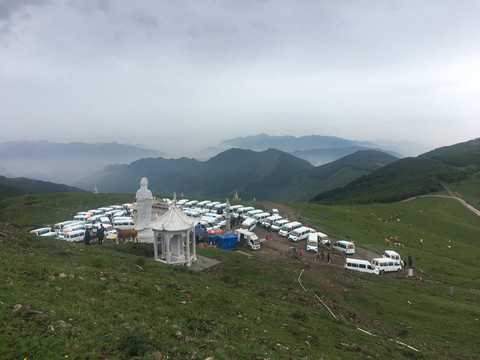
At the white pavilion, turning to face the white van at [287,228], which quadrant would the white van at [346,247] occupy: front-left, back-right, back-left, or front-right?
front-right

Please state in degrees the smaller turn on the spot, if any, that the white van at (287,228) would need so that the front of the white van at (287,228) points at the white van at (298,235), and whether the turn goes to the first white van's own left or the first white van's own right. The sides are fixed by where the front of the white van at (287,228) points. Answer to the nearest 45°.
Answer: approximately 90° to the first white van's own left

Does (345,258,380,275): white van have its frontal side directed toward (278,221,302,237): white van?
no

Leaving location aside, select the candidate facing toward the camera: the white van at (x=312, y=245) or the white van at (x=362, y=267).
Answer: the white van at (x=312, y=245)

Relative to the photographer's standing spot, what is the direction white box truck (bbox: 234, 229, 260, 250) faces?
facing the viewer and to the right of the viewer

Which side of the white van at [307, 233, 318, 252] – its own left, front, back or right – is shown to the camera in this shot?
front

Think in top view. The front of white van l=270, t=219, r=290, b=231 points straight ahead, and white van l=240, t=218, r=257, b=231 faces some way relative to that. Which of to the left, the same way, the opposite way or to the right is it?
the same way

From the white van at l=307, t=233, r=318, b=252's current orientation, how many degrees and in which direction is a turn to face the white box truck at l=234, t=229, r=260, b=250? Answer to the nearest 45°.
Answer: approximately 90° to its right

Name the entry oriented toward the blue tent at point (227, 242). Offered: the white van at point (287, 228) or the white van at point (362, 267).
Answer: the white van at point (287, 228)

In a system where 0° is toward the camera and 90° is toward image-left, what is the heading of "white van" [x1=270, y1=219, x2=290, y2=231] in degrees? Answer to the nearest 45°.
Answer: approximately 45°

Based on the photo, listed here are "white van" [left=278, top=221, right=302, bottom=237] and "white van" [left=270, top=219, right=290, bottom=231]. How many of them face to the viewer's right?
0

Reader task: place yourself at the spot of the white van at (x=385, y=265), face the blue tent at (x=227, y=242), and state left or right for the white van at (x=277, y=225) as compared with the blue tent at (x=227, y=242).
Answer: right

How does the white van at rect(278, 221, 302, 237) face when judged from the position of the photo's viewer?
facing the viewer and to the left of the viewer

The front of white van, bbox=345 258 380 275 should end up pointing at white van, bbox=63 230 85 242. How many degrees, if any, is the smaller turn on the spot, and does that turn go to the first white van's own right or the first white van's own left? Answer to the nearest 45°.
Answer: approximately 180°

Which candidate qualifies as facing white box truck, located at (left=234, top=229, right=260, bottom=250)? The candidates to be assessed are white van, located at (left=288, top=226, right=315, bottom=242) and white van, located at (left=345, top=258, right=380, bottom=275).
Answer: white van, located at (left=288, top=226, right=315, bottom=242)

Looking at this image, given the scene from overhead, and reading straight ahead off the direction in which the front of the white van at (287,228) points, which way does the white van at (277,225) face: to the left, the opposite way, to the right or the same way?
the same way

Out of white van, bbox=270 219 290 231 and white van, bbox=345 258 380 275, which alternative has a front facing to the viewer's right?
white van, bbox=345 258 380 275
